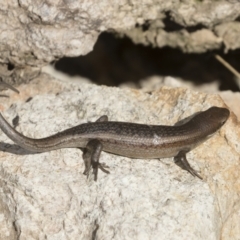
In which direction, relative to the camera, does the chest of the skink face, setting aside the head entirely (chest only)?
to the viewer's right
